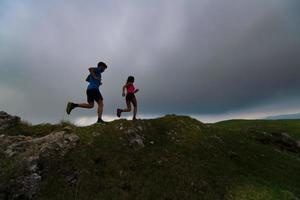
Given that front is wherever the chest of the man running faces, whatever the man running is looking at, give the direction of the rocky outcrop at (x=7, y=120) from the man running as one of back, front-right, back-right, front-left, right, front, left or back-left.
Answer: back-left

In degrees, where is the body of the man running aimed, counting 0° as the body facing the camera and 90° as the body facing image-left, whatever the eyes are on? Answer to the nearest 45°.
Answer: approximately 270°

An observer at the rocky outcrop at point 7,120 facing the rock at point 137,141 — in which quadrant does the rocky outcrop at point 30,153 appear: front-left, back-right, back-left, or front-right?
front-right
